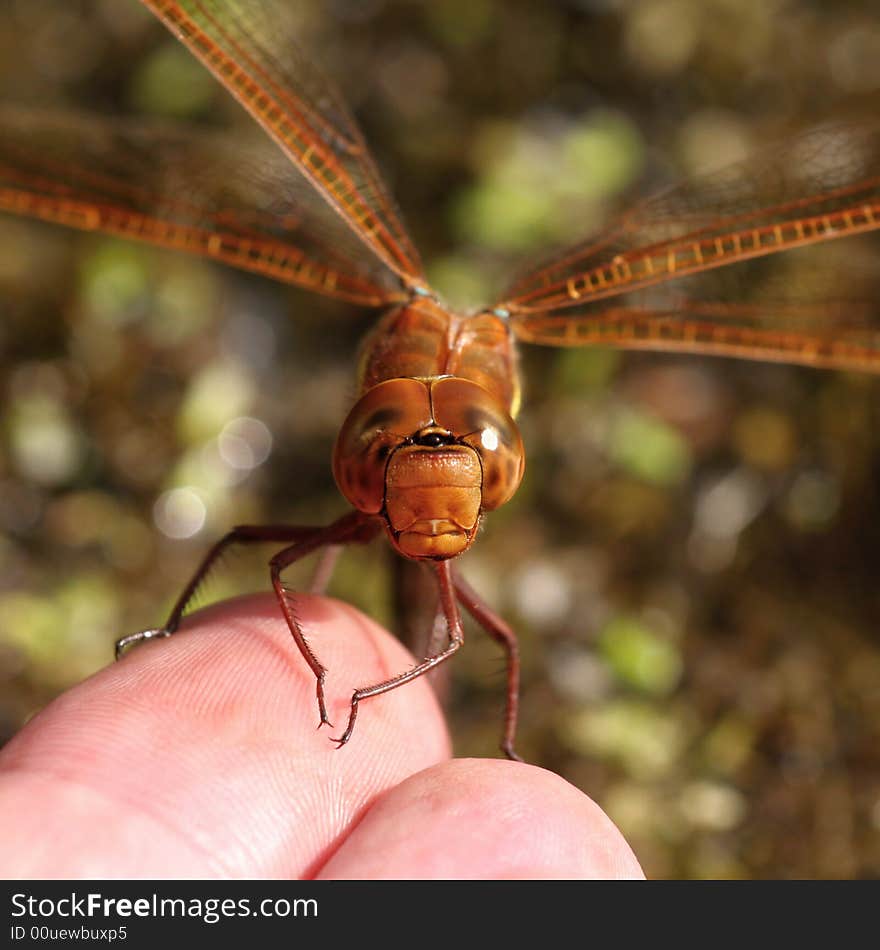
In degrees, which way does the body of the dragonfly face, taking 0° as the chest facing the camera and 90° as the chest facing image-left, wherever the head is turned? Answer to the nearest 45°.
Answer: approximately 0°
